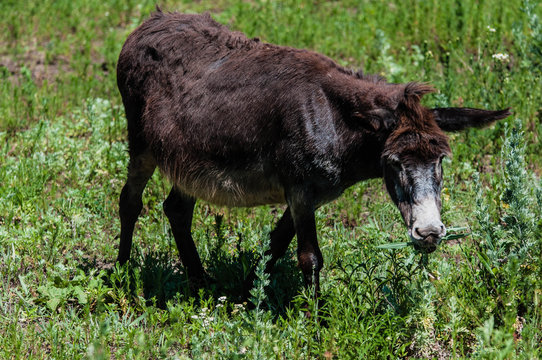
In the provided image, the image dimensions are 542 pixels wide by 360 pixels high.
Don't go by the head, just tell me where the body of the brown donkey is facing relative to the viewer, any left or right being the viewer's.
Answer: facing the viewer and to the right of the viewer
